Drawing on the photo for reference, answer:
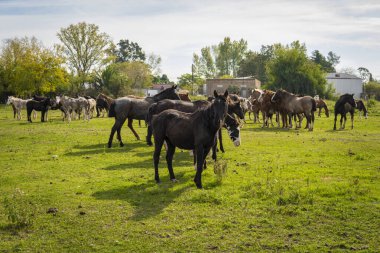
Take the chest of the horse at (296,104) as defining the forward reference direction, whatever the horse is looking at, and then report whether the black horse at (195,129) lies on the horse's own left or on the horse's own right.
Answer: on the horse's own left

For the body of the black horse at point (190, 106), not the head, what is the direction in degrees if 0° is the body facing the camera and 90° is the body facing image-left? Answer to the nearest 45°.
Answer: approximately 270°

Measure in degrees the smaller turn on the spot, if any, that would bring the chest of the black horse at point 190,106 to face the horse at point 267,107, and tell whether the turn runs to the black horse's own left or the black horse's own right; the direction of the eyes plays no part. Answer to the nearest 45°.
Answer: approximately 90° to the black horse's own left

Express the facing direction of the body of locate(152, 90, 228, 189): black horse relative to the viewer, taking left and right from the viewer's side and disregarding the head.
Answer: facing the viewer and to the right of the viewer

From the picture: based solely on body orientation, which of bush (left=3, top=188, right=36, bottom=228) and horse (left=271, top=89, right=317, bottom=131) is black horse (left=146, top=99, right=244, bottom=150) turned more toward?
the horse

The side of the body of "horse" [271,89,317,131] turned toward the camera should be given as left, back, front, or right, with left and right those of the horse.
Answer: left

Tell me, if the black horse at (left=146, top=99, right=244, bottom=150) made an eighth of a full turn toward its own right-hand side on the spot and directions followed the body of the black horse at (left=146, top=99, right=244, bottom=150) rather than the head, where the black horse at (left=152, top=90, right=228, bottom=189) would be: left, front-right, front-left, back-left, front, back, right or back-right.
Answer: front-right

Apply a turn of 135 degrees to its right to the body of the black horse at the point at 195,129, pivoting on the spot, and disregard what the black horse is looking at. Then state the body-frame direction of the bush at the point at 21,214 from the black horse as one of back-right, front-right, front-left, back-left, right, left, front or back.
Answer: front-left

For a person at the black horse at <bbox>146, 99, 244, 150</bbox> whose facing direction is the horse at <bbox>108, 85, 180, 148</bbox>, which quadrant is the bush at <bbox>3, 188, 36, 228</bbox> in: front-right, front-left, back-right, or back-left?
back-left

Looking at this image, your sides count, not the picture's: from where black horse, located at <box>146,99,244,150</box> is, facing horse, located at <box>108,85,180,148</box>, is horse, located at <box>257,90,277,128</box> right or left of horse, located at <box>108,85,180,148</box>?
right
